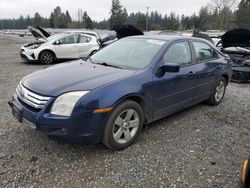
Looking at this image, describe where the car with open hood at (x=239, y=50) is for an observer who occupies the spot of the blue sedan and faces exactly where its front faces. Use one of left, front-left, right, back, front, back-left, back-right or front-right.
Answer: back

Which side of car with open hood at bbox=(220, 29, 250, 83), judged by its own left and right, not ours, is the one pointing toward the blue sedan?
front

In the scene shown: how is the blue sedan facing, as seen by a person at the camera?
facing the viewer and to the left of the viewer

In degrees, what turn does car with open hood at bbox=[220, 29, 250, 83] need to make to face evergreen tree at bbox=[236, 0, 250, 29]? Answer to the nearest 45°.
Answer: approximately 180°

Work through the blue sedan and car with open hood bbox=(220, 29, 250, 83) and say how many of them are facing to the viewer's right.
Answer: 0

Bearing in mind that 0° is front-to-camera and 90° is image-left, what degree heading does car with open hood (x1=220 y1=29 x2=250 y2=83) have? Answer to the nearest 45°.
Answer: approximately 0°

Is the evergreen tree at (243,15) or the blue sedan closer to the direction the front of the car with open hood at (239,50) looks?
the blue sedan

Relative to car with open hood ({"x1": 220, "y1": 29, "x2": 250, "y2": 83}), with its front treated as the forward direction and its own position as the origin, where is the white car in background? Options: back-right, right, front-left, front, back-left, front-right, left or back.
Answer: right
